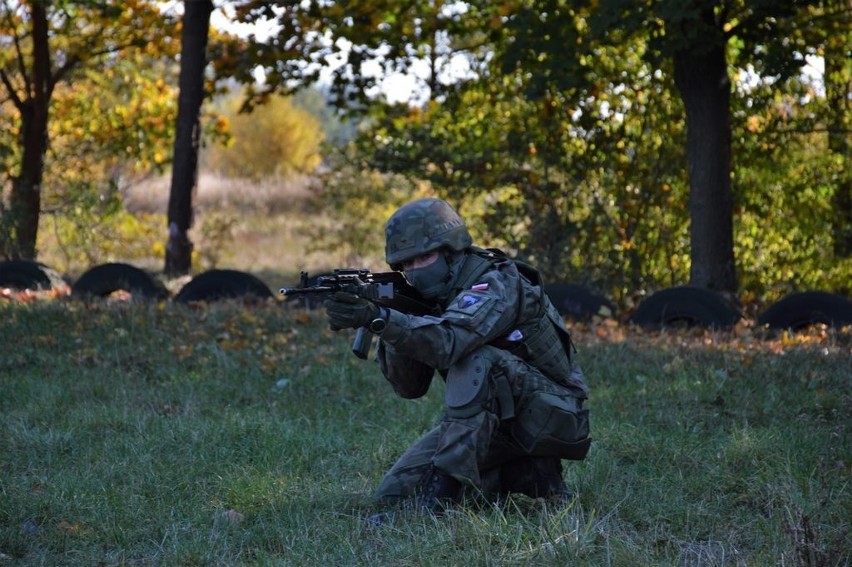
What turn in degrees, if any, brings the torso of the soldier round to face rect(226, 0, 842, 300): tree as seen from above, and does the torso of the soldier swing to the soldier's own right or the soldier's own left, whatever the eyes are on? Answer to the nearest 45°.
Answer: approximately 90° to the soldier's own right

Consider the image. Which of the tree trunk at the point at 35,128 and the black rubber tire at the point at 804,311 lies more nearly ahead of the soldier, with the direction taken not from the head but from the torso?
the tree trunk

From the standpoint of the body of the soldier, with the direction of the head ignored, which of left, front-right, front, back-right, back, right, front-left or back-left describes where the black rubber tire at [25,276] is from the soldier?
front-right

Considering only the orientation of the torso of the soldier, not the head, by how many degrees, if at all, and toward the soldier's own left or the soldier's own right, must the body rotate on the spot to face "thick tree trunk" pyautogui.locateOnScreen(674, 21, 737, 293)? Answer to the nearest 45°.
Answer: approximately 90° to the soldier's own right

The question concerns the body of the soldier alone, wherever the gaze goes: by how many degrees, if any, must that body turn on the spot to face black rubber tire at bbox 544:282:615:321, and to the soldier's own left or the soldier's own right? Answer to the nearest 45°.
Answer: approximately 90° to the soldier's own right

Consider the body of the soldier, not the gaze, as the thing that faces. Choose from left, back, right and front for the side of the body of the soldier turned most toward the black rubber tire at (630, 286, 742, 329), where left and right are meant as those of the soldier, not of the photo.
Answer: right

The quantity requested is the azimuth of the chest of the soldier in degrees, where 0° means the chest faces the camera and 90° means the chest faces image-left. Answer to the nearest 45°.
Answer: approximately 90°

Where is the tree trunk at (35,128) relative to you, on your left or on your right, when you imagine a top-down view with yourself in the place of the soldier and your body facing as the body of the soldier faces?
on your right

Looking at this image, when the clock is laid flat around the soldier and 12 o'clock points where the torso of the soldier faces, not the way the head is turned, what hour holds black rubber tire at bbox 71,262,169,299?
The black rubber tire is roughly at 2 o'clock from the soldier.

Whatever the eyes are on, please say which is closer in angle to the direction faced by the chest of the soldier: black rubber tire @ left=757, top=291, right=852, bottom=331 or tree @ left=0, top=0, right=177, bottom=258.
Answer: the tree

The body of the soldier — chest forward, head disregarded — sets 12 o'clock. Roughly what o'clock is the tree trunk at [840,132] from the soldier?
The tree trunk is roughly at 4 o'clock from the soldier.

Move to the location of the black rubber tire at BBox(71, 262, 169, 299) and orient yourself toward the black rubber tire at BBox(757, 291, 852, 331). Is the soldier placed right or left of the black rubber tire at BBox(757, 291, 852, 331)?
right

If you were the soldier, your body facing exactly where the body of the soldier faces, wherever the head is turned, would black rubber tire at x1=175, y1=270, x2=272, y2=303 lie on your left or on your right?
on your right

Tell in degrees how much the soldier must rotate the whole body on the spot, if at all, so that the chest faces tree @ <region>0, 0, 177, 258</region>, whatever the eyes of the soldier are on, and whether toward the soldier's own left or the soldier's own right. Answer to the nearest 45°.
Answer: approximately 45° to the soldier's own right
